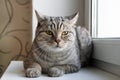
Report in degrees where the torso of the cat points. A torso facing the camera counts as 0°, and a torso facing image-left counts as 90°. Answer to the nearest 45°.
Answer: approximately 45°

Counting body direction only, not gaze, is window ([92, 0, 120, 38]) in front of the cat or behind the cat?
behind

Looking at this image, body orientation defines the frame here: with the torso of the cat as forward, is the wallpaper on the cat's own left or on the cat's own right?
on the cat's own right
